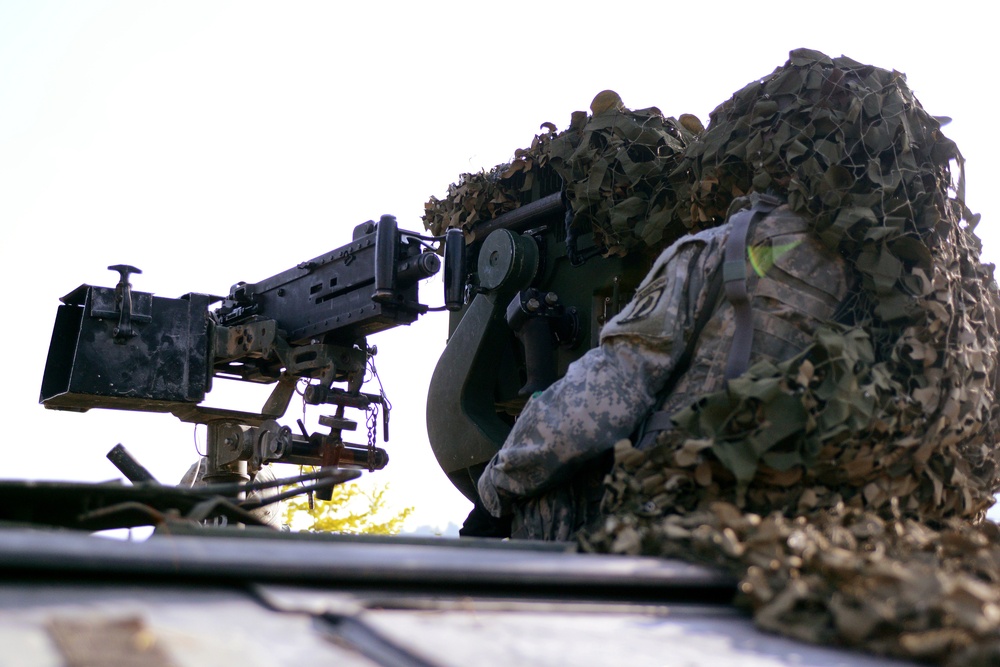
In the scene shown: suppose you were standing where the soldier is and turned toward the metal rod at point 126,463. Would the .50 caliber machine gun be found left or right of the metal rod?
right

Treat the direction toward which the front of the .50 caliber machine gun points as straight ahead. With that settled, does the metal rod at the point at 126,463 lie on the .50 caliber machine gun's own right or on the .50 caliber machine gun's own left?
on the .50 caliber machine gun's own left

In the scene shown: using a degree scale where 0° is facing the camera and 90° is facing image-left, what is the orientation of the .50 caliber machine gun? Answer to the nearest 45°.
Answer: approximately 135°

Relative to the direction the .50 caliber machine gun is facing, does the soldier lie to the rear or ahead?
to the rear
